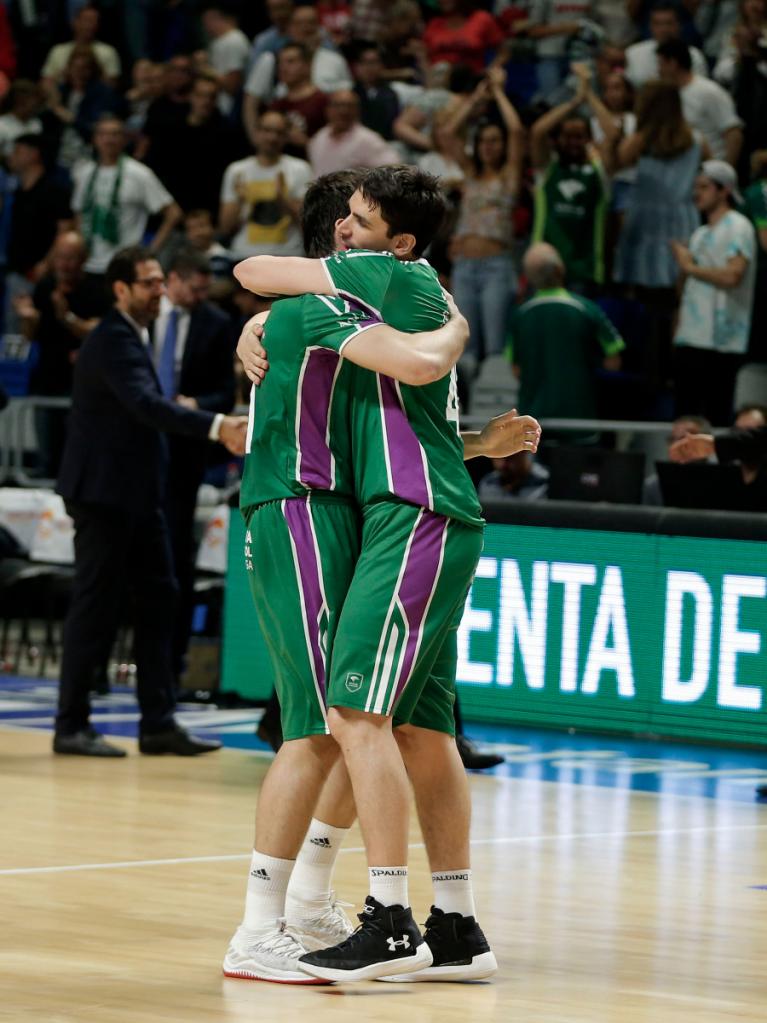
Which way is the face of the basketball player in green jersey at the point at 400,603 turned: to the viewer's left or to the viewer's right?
to the viewer's left

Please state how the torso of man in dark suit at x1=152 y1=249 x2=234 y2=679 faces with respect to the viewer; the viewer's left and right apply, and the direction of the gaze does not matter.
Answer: facing the viewer and to the left of the viewer

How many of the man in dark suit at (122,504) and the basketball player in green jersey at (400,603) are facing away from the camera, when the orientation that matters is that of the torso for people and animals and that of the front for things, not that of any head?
0

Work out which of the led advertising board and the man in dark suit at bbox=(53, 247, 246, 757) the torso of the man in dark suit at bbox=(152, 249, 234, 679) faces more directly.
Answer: the man in dark suit

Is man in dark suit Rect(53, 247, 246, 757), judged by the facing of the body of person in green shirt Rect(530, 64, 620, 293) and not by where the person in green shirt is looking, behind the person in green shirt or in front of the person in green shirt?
in front

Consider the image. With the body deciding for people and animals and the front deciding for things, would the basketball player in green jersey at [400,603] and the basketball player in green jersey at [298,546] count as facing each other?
yes

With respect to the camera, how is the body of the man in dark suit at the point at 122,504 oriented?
to the viewer's right

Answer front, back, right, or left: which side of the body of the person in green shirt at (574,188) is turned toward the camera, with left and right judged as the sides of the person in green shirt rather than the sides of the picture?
front

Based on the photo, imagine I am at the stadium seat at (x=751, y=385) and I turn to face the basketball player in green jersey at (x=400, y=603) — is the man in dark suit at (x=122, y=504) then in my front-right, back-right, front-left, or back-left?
front-right

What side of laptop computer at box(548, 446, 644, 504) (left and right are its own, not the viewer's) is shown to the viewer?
back
